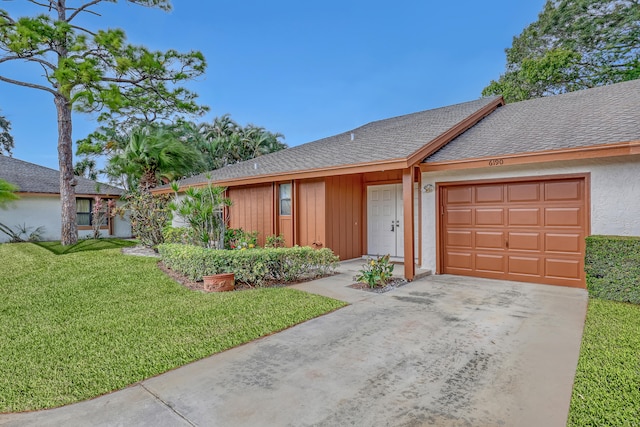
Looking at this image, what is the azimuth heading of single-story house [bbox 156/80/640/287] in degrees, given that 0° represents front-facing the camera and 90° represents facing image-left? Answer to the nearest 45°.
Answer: approximately 45°

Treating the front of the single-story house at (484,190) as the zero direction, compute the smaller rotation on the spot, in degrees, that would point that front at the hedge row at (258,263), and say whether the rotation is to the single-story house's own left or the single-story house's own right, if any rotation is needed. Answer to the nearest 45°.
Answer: approximately 45° to the single-story house's own right

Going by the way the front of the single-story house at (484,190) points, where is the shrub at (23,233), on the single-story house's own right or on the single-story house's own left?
on the single-story house's own right

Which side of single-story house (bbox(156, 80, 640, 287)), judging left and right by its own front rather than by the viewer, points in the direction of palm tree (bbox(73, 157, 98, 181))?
right

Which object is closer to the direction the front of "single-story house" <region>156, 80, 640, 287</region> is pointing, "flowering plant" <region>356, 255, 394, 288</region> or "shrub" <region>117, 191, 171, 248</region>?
the flowering plant

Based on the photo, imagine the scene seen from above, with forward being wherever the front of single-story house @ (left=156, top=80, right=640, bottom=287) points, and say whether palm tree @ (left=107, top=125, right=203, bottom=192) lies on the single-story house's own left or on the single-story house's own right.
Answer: on the single-story house's own right

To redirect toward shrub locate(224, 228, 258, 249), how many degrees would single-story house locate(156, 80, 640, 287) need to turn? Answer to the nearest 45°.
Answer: approximately 45° to its right

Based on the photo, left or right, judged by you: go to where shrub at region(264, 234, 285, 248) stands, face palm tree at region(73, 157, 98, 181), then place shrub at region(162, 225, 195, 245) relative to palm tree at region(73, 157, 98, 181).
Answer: left

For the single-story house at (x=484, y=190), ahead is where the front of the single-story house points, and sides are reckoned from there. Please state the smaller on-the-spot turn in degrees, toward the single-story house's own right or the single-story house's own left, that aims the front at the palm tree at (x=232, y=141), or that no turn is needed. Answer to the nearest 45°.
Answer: approximately 90° to the single-story house's own right

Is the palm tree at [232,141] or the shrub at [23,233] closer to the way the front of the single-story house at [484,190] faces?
the shrub
